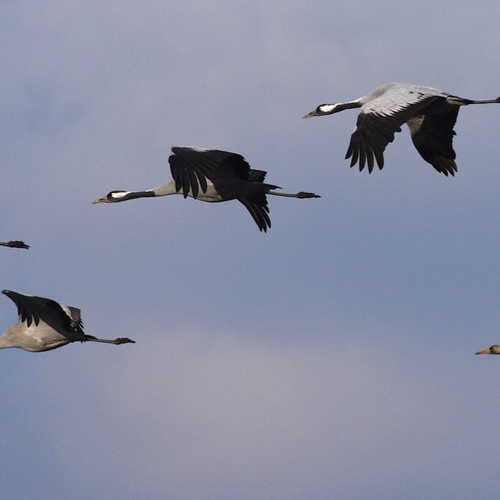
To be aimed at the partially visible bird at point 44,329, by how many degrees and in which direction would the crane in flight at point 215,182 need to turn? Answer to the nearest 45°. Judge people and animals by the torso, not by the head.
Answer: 0° — it already faces it

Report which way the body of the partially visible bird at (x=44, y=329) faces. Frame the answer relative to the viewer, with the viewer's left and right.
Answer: facing to the left of the viewer

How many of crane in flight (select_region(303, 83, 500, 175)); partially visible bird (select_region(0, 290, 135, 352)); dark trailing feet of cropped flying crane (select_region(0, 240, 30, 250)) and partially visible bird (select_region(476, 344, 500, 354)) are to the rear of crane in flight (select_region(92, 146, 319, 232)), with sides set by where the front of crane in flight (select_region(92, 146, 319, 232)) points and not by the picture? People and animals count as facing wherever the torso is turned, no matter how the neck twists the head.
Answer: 2

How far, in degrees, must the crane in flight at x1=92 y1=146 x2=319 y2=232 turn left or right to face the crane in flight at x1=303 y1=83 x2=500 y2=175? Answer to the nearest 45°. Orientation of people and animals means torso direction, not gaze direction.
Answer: approximately 180°

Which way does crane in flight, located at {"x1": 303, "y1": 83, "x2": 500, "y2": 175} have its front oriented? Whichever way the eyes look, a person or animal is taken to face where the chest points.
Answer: to the viewer's left

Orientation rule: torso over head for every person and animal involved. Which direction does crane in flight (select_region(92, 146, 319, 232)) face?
to the viewer's left

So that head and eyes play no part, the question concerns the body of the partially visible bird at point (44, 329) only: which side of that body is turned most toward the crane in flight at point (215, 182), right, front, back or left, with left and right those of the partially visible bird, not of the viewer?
back
